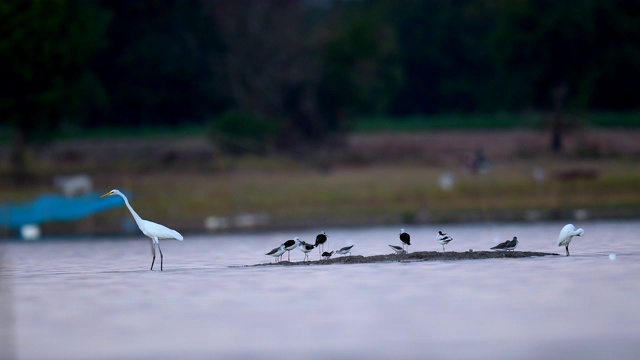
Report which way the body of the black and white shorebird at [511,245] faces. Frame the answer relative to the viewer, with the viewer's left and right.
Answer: facing to the right of the viewer

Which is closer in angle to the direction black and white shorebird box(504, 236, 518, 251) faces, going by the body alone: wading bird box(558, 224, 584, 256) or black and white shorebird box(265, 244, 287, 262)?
the wading bird

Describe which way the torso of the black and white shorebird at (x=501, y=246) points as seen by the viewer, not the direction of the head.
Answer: to the viewer's right

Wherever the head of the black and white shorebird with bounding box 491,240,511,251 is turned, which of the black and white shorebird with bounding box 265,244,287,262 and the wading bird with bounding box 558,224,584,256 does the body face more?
the wading bird
